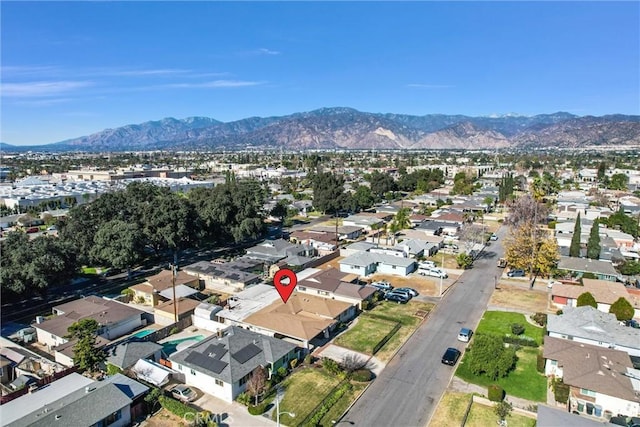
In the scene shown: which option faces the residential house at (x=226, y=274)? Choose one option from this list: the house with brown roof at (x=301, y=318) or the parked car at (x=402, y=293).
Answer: the parked car

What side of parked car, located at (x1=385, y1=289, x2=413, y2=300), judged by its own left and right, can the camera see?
left

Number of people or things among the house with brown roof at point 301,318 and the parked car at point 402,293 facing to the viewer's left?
1

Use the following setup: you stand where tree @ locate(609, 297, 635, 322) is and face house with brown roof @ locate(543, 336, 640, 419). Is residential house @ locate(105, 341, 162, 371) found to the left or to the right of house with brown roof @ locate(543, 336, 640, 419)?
right

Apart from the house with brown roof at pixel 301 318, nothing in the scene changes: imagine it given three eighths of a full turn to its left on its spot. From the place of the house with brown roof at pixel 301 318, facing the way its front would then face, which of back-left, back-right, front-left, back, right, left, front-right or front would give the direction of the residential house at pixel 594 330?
right

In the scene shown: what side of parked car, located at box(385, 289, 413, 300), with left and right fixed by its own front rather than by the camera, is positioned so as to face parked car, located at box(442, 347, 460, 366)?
left

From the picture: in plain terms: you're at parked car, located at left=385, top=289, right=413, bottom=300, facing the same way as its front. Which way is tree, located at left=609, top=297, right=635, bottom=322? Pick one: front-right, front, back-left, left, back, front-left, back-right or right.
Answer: back

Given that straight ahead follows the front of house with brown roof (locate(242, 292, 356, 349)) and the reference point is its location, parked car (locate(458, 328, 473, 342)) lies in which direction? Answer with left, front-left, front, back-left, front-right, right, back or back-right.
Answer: front-left

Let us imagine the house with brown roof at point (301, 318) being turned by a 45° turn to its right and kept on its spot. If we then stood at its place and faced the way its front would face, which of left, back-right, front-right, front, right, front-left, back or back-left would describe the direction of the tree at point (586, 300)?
left

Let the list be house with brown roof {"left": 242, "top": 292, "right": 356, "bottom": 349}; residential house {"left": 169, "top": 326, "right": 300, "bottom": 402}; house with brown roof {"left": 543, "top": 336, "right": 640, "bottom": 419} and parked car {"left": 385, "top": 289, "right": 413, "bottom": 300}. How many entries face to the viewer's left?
2

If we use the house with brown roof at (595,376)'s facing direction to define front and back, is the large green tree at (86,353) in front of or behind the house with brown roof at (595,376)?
in front

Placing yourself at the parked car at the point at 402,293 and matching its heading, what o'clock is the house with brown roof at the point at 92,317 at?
The house with brown roof is roughly at 11 o'clock from the parked car.

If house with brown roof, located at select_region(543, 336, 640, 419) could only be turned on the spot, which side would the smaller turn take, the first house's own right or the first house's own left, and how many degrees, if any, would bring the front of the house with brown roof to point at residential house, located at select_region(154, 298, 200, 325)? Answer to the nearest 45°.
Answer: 0° — it already faces it

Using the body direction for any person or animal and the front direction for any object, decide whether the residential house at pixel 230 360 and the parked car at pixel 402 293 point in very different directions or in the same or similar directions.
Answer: very different directions

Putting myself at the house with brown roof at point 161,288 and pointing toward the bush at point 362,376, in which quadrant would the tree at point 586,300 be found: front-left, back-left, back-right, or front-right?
front-left

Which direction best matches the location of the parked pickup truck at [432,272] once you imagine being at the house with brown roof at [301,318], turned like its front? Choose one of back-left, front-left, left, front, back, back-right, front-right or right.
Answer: left

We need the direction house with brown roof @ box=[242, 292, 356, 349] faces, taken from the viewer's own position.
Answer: facing the viewer and to the right of the viewer

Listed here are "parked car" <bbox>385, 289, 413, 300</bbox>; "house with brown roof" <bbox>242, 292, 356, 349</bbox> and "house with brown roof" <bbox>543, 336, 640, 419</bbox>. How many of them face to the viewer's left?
2

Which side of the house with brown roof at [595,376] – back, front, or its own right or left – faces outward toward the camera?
left

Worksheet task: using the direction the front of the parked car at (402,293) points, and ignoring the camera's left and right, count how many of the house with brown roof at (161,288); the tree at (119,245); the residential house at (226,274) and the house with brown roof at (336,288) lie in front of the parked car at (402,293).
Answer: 4

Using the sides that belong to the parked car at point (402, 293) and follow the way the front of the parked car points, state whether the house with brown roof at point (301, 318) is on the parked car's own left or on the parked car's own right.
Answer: on the parked car's own left
